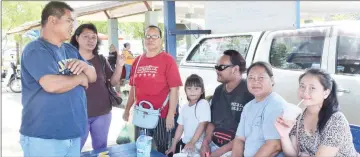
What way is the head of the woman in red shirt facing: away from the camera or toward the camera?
toward the camera

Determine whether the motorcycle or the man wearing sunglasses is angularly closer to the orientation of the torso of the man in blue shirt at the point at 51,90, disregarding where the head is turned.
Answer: the man wearing sunglasses

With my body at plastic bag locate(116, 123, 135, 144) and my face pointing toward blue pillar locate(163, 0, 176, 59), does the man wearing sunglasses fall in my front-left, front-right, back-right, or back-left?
front-right

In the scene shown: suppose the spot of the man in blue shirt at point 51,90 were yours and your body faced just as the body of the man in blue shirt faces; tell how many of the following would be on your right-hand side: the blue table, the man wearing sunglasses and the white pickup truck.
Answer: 0

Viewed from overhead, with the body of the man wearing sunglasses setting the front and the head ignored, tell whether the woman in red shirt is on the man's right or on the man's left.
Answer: on the man's right

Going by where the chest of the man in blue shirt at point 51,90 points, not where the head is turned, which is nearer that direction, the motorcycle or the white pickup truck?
the white pickup truck

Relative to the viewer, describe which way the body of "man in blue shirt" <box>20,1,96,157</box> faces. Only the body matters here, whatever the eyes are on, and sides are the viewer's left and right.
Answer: facing the viewer and to the right of the viewer

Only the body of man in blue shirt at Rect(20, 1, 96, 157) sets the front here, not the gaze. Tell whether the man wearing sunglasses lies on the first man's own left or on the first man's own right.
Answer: on the first man's own left

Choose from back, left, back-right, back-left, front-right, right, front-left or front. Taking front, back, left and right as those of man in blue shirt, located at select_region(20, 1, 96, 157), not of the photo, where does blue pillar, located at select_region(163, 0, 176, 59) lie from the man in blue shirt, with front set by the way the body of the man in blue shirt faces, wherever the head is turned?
left

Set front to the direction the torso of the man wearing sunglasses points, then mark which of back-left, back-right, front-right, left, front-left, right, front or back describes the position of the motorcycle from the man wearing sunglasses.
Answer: right

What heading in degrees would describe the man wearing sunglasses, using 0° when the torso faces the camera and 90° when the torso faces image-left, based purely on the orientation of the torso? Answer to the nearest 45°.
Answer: approximately 45°

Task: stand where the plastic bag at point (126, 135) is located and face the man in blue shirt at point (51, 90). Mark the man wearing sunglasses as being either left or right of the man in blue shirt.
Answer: left

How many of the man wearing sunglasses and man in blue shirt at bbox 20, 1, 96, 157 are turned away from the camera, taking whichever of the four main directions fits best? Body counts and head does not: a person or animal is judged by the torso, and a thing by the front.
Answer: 0

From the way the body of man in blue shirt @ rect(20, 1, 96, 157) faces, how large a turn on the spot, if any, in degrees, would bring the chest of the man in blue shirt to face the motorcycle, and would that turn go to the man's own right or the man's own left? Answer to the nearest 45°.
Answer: approximately 135° to the man's own left

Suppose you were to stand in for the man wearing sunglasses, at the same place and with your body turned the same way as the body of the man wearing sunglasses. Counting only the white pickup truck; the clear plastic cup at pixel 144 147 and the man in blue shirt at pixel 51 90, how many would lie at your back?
1
